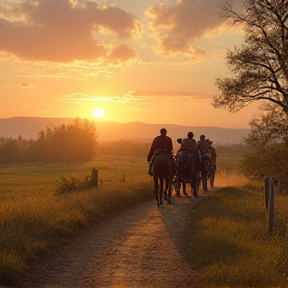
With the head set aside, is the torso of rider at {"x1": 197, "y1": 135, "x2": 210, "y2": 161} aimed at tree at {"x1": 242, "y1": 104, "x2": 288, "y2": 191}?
no

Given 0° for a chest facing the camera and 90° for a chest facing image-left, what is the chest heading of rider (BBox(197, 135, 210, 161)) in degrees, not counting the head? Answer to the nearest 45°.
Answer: approximately 180°

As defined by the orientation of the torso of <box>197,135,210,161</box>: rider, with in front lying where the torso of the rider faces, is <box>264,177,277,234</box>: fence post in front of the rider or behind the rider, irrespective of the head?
behind

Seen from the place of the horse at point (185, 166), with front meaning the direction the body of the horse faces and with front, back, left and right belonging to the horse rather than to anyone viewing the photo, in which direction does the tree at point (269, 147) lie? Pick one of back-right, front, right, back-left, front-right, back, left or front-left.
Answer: front-right

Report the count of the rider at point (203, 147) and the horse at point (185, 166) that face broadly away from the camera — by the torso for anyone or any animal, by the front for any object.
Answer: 2

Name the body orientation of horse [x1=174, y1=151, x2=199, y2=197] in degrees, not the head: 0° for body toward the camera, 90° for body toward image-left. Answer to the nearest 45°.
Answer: approximately 180°

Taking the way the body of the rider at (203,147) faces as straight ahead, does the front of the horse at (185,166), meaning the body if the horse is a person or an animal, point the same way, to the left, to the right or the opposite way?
the same way

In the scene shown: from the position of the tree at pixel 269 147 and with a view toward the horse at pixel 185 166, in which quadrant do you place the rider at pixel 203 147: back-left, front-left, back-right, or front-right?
front-right

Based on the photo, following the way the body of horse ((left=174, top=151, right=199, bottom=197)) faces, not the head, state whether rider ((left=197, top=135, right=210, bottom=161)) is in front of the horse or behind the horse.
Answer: in front

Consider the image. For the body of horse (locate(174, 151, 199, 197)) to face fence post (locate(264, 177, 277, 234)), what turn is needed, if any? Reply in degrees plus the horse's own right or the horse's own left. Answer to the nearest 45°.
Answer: approximately 180°

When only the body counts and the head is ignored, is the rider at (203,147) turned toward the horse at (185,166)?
no
